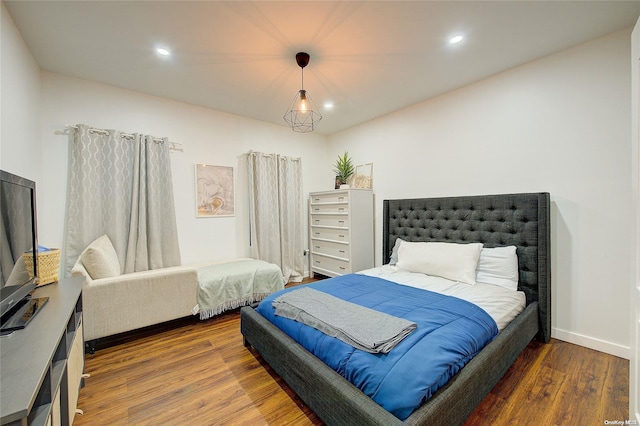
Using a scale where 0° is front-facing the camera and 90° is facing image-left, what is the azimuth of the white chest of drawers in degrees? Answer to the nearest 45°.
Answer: approximately 45°

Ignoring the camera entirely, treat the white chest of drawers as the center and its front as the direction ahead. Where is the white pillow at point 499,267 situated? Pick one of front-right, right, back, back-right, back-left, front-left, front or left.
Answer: left

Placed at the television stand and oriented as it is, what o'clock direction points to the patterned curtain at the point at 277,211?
The patterned curtain is roughly at 11 o'clock from the television stand.

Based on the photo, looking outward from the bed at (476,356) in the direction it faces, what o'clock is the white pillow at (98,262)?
The white pillow is roughly at 1 o'clock from the bed.

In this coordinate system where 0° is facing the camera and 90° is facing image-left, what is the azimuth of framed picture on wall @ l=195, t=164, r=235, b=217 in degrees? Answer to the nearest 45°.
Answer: approximately 315°

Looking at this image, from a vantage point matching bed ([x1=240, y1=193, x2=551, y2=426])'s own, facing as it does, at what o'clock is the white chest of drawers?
The white chest of drawers is roughly at 3 o'clock from the bed.

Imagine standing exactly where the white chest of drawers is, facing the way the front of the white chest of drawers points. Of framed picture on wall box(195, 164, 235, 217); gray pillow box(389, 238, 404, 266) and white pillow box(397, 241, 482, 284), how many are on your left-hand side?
2

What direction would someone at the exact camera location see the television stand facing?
facing to the right of the viewer
